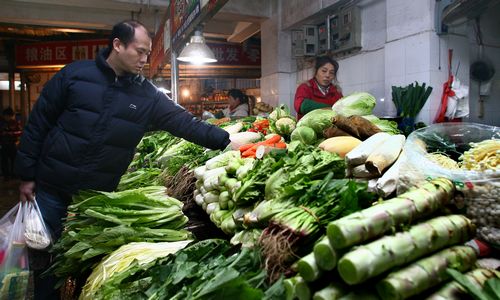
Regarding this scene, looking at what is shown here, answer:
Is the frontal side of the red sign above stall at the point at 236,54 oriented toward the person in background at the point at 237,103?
yes

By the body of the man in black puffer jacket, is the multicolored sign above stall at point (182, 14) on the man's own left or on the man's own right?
on the man's own left

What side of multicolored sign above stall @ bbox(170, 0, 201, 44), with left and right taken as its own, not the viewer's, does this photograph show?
left

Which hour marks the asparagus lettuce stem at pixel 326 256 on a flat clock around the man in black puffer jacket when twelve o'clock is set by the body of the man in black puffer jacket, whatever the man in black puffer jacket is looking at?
The asparagus lettuce stem is roughly at 1 o'clock from the man in black puffer jacket.

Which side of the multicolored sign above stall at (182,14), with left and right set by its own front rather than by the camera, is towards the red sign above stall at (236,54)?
right

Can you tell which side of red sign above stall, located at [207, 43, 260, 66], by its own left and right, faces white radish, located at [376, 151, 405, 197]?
front

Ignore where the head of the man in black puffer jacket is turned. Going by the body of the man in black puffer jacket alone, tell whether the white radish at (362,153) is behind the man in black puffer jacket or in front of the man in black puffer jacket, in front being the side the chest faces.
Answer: in front

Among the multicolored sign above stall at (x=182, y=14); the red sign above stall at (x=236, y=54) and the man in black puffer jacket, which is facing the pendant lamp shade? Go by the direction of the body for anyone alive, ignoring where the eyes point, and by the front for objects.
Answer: the red sign above stall at (x=236, y=54)

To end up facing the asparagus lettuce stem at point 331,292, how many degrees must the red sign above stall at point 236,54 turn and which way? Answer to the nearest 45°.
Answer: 0° — it already faces it

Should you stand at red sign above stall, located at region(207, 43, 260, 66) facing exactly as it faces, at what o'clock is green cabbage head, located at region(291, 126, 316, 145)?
The green cabbage head is roughly at 12 o'clock from the red sign above stall.

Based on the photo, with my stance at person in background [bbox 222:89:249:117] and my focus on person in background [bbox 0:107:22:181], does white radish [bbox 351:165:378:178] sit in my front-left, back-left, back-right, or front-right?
back-left
